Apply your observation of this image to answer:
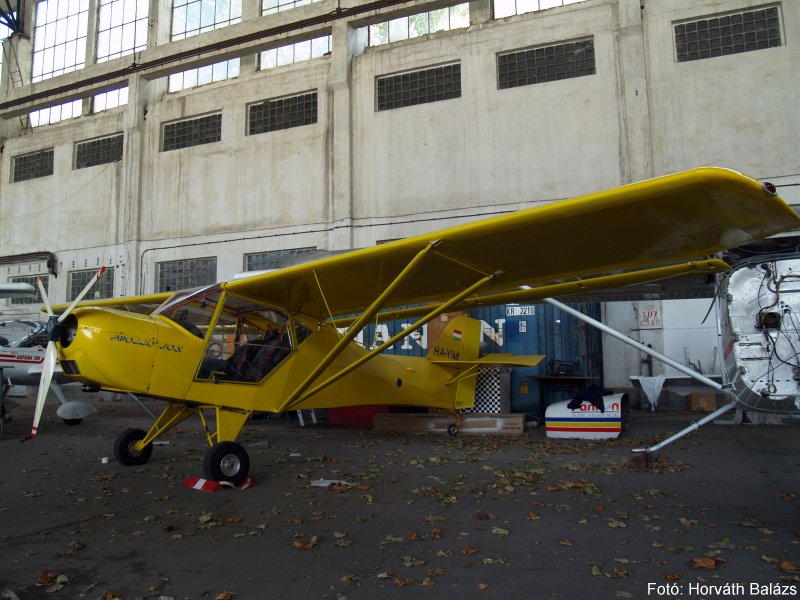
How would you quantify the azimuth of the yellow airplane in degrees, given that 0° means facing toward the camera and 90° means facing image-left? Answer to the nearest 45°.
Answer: approximately 45°

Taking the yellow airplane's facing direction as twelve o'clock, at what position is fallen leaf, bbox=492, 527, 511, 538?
The fallen leaf is roughly at 9 o'clock from the yellow airplane.

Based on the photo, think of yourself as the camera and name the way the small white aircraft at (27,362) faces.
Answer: facing the viewer and to the left of the viewer

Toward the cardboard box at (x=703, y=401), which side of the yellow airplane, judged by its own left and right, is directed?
back

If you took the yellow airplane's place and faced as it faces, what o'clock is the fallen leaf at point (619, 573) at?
The fallen leaf is roughly at 9 o'clock from the yellow airplane.

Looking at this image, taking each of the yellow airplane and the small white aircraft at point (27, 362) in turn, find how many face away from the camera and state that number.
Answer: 0
